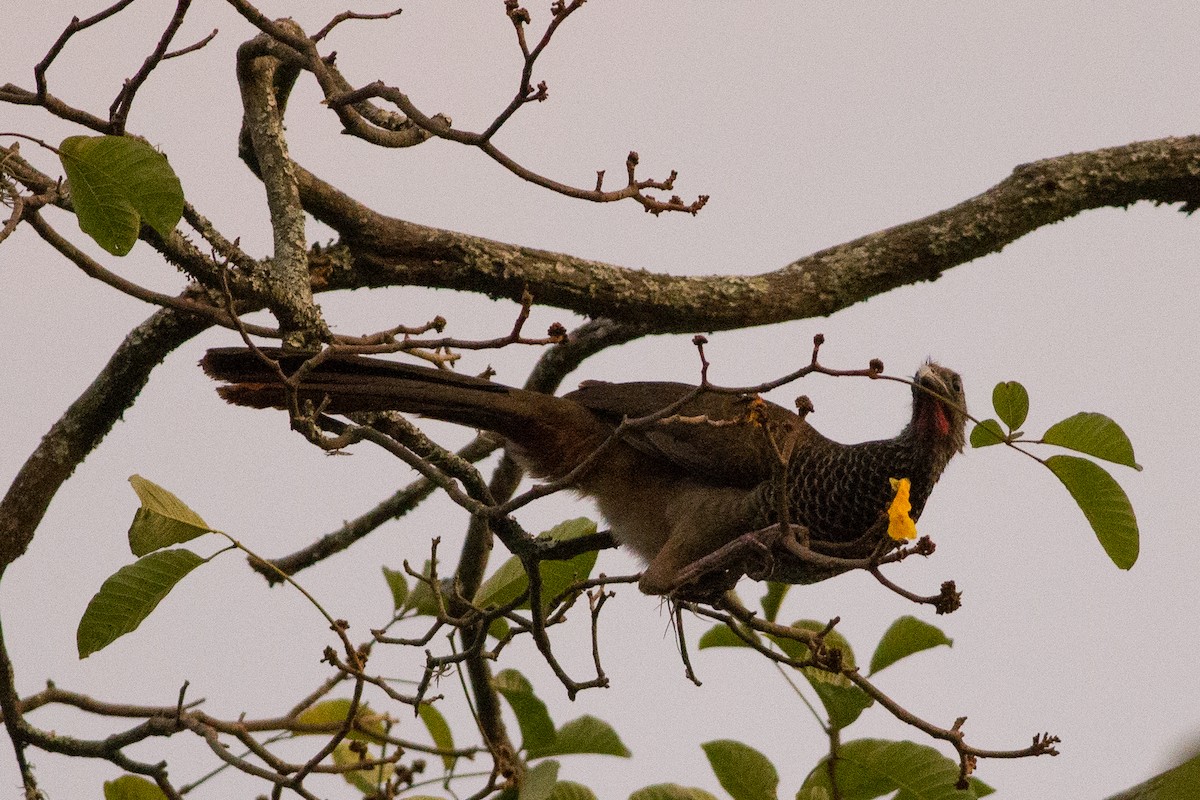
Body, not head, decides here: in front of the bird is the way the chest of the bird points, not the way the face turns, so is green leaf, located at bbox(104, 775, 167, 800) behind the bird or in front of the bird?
behind

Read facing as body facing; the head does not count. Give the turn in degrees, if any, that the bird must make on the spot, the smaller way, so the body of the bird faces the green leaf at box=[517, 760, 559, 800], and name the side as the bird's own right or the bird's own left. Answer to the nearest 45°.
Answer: approximately 135° to the bird's own right

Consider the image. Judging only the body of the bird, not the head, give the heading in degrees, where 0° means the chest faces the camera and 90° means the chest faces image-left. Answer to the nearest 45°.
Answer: approximately 270°

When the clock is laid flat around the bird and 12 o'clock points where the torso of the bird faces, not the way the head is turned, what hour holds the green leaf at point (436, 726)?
The green leaf is roughly at 6 o'clock from the bird.

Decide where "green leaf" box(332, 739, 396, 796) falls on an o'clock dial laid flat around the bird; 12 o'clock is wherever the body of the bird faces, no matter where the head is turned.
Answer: The green leaf is roughly at 6 o'clock from the bird.

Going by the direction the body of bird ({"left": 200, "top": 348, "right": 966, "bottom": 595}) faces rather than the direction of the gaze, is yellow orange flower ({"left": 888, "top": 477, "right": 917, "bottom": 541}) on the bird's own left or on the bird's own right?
on the bird's own right
